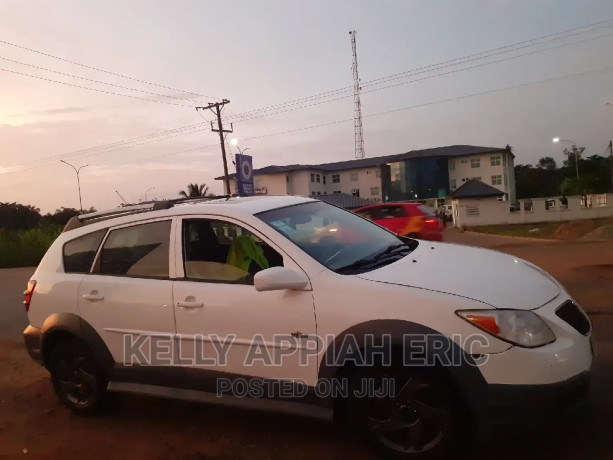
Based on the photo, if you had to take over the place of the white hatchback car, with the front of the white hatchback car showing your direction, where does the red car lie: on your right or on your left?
on your left

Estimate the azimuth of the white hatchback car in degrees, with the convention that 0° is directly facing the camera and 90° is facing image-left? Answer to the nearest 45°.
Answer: approximately 315°

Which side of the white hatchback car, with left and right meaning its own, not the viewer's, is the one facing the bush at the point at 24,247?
back

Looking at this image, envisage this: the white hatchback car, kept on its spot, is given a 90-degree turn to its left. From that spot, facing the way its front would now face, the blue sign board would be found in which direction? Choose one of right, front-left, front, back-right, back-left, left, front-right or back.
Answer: front-left
